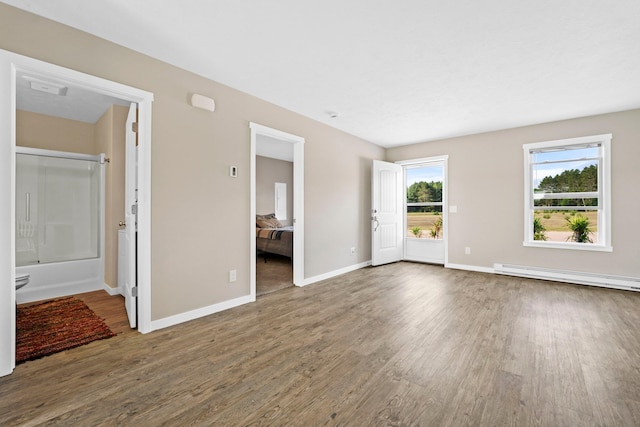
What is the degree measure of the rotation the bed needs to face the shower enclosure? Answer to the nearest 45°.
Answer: approximately 135° to its right

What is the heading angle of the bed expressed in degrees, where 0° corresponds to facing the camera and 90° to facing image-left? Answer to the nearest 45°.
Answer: approximately 315°

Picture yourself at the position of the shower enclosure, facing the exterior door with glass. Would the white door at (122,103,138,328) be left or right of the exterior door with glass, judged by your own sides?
right

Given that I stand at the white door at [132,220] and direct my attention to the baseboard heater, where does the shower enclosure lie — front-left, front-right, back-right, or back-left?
back-left

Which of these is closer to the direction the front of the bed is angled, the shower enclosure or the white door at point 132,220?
the white door

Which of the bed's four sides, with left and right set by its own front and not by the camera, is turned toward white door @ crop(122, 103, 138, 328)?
right

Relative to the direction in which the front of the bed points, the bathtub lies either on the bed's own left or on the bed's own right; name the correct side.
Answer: on the bed's own right

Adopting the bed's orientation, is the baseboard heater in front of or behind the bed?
in front

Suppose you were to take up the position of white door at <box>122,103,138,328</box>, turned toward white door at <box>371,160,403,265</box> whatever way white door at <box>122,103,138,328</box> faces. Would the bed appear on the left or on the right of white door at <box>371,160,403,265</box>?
left

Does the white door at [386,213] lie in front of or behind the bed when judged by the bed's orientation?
in front

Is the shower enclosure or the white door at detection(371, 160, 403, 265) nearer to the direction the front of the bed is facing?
the white door

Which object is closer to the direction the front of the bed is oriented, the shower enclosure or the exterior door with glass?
the exterior door with glass

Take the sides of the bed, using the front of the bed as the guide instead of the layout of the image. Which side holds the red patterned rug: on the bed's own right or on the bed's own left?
on the bed's own right

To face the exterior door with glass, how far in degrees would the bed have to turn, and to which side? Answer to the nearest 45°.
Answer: approximately 45° to its left
